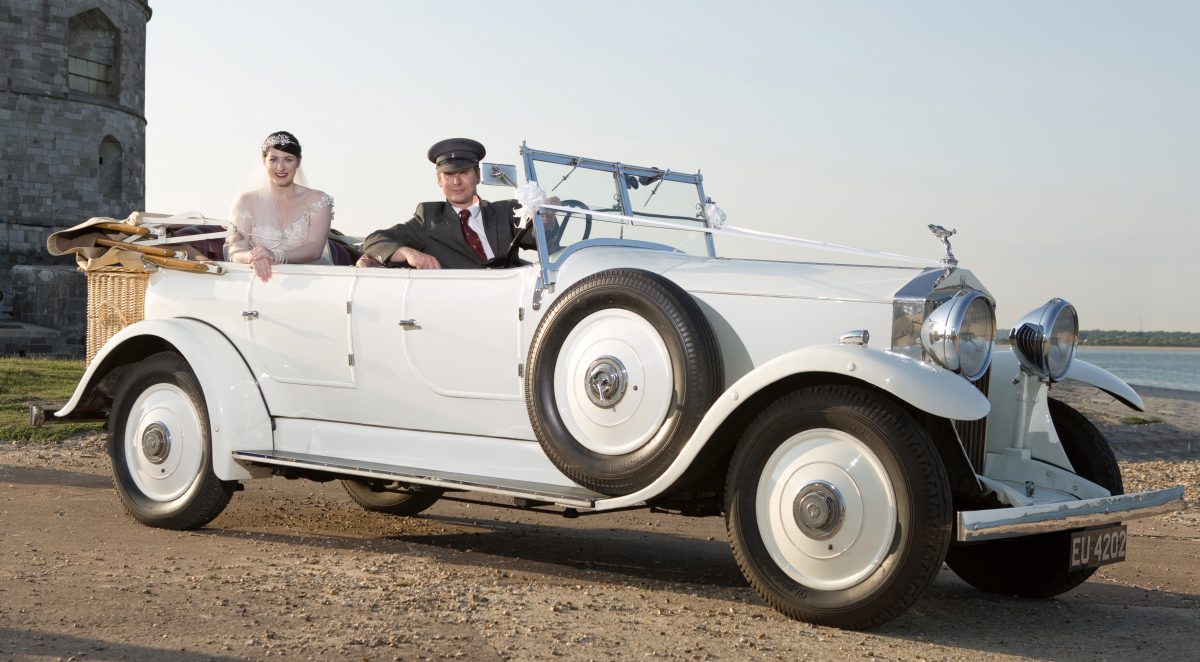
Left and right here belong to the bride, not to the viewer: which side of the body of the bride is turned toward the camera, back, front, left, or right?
front

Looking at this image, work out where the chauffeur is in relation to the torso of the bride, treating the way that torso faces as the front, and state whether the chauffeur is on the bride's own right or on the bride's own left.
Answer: on the bride's own left

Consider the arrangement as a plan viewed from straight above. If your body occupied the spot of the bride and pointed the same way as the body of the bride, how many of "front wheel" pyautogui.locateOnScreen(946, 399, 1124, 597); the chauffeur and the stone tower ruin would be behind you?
1

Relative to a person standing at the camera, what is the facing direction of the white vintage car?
facing the viewer and to the right of the viewer

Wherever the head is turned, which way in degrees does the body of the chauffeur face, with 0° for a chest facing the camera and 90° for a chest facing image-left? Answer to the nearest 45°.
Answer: approximately 0°

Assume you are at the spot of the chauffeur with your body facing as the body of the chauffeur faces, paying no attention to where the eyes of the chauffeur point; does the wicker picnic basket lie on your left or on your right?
on your right

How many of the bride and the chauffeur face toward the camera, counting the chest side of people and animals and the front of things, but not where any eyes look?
2
